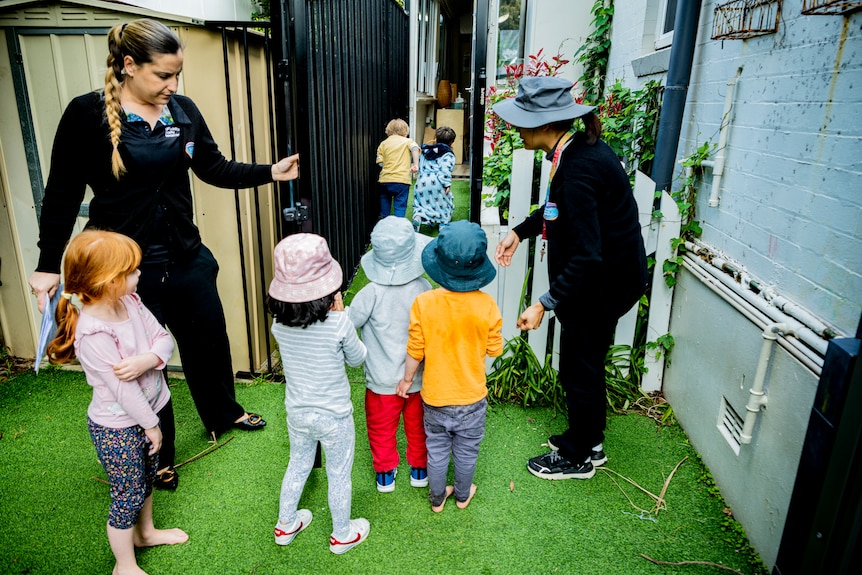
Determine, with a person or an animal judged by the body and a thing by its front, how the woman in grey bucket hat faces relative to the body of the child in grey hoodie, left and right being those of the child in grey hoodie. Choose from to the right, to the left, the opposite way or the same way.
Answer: to the left

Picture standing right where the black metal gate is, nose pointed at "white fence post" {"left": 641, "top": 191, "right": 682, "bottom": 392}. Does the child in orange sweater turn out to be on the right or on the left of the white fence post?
right

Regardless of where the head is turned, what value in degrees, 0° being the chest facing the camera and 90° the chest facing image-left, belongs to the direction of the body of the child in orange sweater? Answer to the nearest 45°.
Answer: approximately 180°

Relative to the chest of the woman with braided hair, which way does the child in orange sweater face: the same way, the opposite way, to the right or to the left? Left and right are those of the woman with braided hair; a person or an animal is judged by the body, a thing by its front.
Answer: to the left

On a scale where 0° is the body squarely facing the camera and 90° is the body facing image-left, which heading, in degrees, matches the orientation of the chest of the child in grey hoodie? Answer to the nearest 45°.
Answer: approximately 180°

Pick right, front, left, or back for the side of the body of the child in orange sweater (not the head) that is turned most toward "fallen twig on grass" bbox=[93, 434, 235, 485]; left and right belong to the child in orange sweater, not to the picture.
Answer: left

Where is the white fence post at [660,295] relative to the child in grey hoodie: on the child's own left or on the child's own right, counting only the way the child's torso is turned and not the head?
on the child's own right

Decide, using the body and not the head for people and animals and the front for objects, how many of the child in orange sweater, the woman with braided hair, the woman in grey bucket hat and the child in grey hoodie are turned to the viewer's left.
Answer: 1

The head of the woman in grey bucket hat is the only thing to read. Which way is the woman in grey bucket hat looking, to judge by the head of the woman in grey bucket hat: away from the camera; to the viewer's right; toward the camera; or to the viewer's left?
to the viewer's left

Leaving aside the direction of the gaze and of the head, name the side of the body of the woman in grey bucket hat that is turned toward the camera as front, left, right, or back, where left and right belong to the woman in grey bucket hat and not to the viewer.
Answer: left

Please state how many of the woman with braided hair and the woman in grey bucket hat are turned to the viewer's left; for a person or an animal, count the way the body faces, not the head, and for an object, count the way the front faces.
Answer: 1

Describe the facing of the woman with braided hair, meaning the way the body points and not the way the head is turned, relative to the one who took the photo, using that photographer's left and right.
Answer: facing the viewer and to the right of the viewer

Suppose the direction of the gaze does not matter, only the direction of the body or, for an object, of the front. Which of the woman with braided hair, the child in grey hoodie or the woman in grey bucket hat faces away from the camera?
the child in grey hoodie

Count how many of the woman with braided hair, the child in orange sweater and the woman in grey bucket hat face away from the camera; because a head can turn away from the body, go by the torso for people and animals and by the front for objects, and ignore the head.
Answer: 1

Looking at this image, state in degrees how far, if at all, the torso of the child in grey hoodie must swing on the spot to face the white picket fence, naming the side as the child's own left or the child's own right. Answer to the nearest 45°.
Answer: approximately 45° to the child's own right

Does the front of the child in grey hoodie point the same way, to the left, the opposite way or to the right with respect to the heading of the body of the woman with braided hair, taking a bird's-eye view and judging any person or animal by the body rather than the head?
to the left

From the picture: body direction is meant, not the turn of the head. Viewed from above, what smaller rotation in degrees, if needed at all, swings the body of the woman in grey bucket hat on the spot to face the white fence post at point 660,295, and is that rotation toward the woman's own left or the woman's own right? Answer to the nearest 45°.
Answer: approximately 135° to the woman's own right

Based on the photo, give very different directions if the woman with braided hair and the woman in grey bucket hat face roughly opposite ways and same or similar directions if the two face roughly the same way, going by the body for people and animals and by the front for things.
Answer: very different directions
